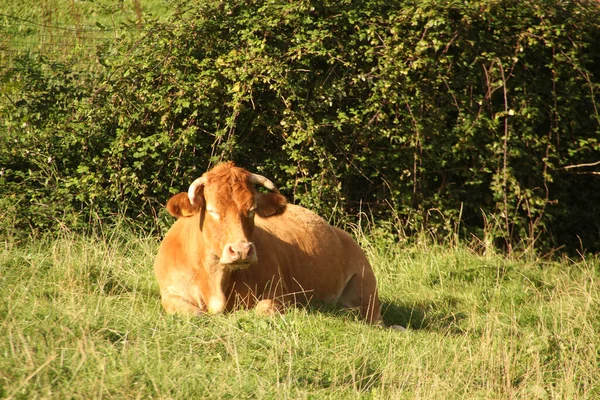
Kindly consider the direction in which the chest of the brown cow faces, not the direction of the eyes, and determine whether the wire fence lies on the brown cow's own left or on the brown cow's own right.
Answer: on the brown cow's own right

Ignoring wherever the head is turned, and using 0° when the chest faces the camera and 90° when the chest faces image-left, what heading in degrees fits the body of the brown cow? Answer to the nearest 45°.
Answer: approximately 45°
